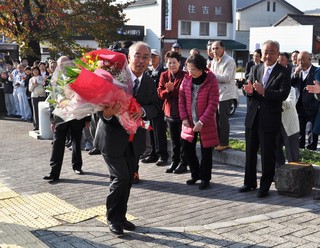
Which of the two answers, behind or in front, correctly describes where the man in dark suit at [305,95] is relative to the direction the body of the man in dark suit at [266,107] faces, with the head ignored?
behind

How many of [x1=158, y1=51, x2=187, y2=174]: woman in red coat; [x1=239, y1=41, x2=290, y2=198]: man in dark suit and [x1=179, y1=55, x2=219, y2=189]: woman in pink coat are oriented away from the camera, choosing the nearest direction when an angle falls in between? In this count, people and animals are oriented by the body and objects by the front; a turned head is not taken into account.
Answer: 0

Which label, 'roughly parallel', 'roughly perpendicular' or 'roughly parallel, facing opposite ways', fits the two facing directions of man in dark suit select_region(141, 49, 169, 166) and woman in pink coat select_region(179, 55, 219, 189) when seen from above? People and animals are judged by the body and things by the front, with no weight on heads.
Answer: roughly parallel

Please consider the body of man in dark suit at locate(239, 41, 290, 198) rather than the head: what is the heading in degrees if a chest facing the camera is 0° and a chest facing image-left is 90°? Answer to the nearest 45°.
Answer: approximately 45°

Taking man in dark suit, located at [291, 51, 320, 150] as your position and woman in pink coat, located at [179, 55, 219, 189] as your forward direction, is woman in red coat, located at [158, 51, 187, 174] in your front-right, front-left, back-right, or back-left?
front-right

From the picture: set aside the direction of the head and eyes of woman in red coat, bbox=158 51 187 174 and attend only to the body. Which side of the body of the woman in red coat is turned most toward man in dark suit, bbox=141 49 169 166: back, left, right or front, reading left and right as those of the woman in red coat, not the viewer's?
right

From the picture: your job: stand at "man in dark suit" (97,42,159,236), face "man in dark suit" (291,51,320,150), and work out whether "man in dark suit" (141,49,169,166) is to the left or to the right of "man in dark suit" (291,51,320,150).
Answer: left

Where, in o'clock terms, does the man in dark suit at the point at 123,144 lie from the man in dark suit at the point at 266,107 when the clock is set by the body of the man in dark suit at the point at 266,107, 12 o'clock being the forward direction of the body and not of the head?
the man in dark suit at the point at 123,144 is roughly at 12 o'clock from the man in dark suit at the point at 266,107.

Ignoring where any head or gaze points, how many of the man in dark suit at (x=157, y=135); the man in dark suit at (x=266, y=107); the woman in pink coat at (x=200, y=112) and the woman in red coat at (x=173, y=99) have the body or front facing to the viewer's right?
0

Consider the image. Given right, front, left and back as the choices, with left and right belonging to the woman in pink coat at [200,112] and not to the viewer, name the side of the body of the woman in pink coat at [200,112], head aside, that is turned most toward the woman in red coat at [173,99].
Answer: right

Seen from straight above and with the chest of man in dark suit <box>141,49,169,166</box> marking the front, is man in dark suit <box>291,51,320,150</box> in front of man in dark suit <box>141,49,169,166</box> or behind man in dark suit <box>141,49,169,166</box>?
behind

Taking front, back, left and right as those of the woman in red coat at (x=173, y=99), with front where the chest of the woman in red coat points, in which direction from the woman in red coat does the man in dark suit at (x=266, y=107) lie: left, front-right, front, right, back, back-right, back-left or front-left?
left

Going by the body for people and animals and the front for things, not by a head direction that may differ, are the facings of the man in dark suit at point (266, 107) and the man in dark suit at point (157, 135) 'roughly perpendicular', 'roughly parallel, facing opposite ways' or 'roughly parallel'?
roughly parallel
